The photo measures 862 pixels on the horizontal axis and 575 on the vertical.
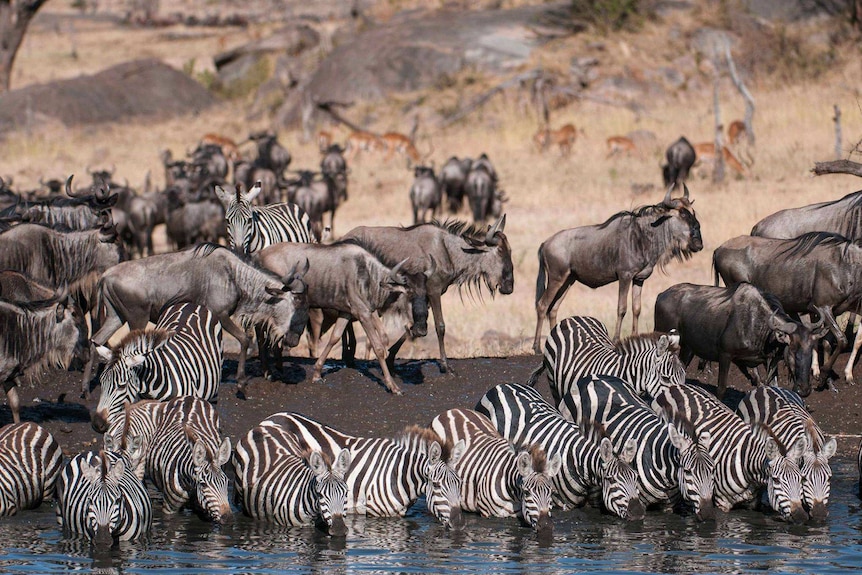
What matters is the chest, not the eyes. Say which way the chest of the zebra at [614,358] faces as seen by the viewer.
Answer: to the viewer's right

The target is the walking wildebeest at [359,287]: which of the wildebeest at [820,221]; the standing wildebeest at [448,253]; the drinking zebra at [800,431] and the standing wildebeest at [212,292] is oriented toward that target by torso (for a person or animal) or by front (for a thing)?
the standing wildebeest at [212,292]

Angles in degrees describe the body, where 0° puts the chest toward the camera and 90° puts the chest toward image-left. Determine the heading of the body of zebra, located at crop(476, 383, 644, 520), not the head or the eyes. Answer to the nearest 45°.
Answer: approximately 315°

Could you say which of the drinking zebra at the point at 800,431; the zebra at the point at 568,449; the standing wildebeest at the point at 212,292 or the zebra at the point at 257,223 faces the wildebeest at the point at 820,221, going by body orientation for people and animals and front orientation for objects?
the standing wildebeest

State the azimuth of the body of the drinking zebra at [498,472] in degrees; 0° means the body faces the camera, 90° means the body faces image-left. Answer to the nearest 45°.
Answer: approximately 315°

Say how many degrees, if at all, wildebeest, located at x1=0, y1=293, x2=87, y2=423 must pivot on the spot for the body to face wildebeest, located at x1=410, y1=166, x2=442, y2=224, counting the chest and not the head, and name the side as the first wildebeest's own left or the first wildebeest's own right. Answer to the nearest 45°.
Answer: approximately 45° to the first wildebeest's own left

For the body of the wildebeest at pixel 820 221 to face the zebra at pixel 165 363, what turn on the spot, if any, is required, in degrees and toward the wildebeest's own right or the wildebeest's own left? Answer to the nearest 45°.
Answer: approximately 135° to the wildebeest's own right

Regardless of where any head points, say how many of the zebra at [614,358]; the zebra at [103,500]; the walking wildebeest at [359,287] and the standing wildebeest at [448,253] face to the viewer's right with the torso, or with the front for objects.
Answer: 3

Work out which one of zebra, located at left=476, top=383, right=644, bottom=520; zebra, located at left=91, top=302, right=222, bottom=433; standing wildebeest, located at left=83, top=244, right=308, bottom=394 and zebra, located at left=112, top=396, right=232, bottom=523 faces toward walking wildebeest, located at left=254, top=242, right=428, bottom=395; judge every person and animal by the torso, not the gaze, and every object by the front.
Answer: standing wildebeest, located at left=83, top=244, right=308, bottom=394

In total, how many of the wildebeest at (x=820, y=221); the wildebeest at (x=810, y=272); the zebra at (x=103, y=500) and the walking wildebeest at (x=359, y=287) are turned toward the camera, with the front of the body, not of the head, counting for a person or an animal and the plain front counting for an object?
1

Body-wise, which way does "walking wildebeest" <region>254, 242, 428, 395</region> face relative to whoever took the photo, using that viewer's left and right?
facing to the right of the viewer

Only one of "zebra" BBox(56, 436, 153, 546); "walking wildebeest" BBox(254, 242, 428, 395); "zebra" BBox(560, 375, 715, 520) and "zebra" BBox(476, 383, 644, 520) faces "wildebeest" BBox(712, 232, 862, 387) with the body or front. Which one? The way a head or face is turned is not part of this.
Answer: the walking wildebeest

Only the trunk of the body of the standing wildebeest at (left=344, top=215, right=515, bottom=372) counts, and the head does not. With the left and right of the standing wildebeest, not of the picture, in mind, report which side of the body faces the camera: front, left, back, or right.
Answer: right

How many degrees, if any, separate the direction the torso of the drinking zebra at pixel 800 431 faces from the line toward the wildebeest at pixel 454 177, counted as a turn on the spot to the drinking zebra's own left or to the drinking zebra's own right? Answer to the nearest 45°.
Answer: approximately 180°

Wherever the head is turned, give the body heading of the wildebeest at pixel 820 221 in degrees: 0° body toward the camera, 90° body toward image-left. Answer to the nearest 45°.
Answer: approximately 270°

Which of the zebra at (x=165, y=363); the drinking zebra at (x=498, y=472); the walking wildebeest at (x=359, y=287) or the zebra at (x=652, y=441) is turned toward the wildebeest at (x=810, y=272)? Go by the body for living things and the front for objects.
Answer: the walking wildebeest
